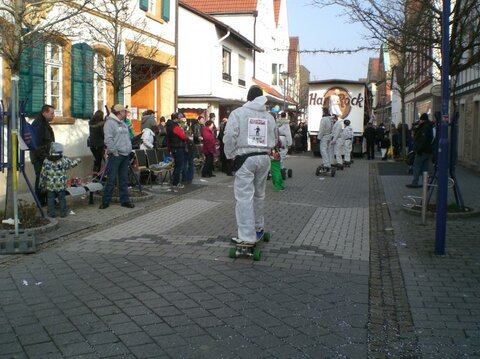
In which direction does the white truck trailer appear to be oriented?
away from the camera

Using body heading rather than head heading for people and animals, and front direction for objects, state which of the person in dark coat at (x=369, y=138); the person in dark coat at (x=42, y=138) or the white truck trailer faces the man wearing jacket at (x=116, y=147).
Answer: the person in dark coat at (x=42, y=138)

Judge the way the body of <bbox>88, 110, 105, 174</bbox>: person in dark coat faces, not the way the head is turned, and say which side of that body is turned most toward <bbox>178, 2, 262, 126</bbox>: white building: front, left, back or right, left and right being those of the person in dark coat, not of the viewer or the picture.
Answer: front

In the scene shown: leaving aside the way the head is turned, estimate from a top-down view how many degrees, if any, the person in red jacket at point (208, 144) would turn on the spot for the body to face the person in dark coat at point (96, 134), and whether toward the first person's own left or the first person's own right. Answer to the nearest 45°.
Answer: approximately 135° to the first person's own right

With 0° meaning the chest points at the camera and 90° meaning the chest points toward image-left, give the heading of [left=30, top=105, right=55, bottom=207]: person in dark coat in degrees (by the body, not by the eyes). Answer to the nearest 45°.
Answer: approximately 270°

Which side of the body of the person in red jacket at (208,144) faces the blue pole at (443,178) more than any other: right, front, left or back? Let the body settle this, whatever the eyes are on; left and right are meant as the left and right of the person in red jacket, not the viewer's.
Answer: right

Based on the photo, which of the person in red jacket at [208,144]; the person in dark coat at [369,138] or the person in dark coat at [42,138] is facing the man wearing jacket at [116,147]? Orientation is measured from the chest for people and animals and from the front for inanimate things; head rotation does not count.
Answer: the person in dark coat at [42,138]

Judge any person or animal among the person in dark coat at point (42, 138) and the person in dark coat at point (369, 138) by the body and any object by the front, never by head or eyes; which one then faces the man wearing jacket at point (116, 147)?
the person in dark coat at point (42, 138)

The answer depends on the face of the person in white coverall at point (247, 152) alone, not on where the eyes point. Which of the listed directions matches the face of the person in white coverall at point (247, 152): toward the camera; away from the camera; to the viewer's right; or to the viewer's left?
away from the camera
